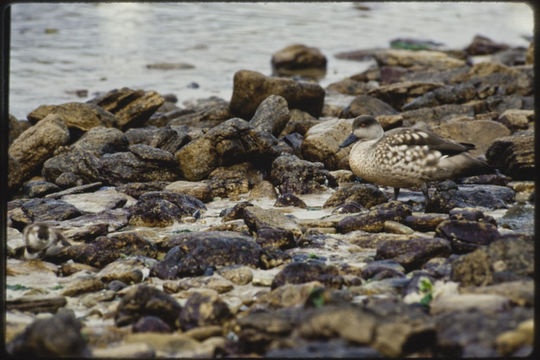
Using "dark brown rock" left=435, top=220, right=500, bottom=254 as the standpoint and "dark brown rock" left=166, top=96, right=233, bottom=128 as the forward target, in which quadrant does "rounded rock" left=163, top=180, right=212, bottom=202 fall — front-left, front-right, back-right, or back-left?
front-left

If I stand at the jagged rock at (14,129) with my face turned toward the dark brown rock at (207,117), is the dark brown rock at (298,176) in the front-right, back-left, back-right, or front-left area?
front-right

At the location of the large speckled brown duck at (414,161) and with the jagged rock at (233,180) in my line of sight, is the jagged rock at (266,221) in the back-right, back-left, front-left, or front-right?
front-left
